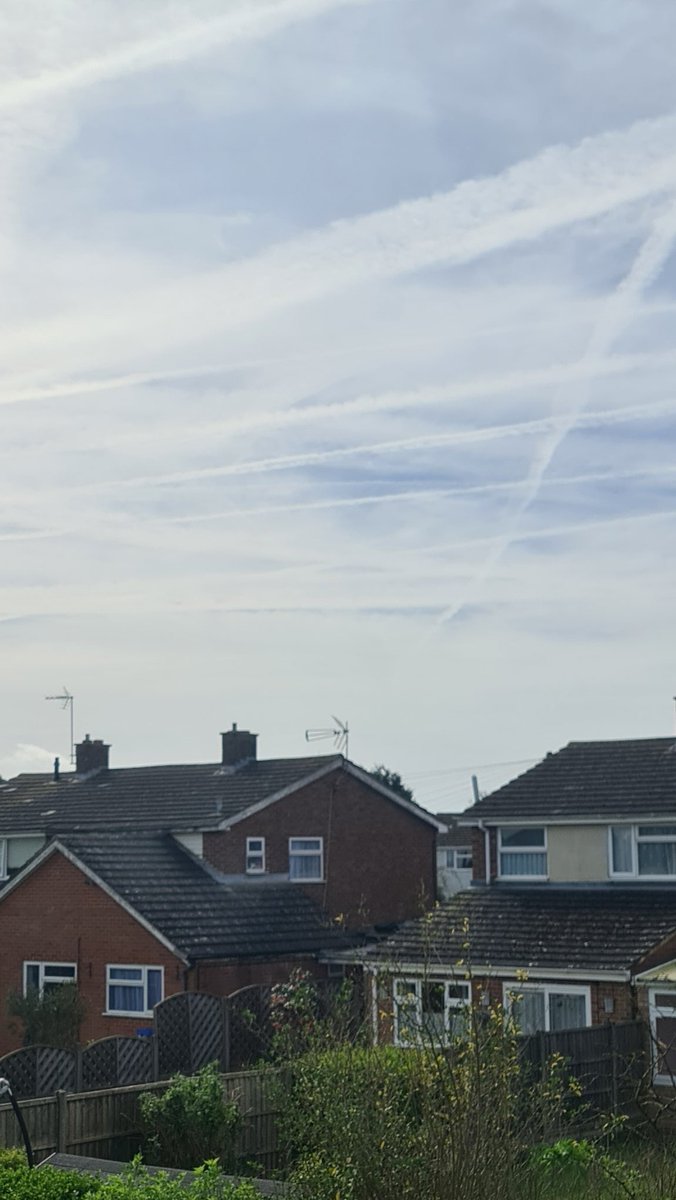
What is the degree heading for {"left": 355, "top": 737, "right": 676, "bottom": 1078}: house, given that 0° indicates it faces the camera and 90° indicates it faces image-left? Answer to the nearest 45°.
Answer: approximately 0°

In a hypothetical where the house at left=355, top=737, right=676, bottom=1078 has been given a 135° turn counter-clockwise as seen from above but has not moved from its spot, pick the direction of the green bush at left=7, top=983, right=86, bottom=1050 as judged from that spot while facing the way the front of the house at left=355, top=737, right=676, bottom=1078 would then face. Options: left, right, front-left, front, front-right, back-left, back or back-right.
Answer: back-left

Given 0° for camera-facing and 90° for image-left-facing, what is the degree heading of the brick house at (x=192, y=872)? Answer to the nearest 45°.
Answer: approximately 45°

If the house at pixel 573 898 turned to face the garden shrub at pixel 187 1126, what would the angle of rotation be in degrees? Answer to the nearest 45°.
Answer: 0° — it already faces it
